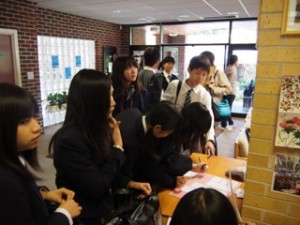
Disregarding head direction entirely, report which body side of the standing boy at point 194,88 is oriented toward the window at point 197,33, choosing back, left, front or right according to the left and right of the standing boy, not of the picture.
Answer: back

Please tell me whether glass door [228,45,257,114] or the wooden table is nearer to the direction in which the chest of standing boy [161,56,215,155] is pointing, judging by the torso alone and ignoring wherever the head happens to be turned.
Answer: the wooden table

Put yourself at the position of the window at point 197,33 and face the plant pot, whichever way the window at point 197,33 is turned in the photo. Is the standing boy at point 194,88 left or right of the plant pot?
left

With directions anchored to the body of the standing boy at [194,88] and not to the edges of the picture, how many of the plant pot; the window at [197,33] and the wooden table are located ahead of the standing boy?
1

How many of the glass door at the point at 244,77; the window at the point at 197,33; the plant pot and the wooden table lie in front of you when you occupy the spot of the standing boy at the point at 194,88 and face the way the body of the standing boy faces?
1

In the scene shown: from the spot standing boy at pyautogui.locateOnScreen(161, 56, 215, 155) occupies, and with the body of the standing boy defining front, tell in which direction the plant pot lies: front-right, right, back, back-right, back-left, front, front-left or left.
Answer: back-right

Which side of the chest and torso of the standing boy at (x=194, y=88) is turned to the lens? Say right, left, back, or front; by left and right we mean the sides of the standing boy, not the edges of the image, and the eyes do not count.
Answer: front

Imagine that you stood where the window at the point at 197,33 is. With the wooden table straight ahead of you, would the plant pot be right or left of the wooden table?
right

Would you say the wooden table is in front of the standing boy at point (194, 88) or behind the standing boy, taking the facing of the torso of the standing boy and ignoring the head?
in front

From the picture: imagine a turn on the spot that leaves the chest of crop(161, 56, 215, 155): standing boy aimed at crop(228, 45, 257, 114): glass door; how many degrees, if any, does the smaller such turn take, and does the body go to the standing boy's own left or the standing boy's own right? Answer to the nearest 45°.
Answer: approximately 180°
